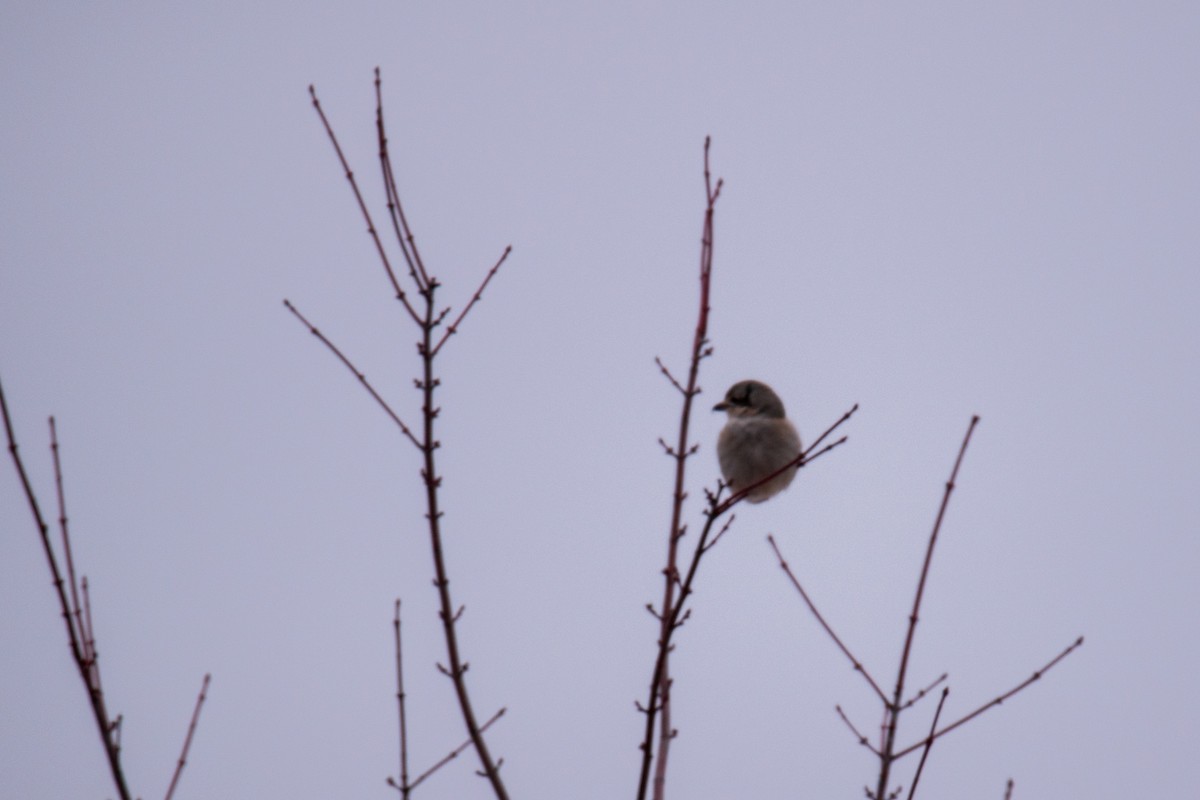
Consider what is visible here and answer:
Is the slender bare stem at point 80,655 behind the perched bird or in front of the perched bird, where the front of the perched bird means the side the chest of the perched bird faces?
in front

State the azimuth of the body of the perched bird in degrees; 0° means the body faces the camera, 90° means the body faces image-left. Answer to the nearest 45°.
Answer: approximately 45°
